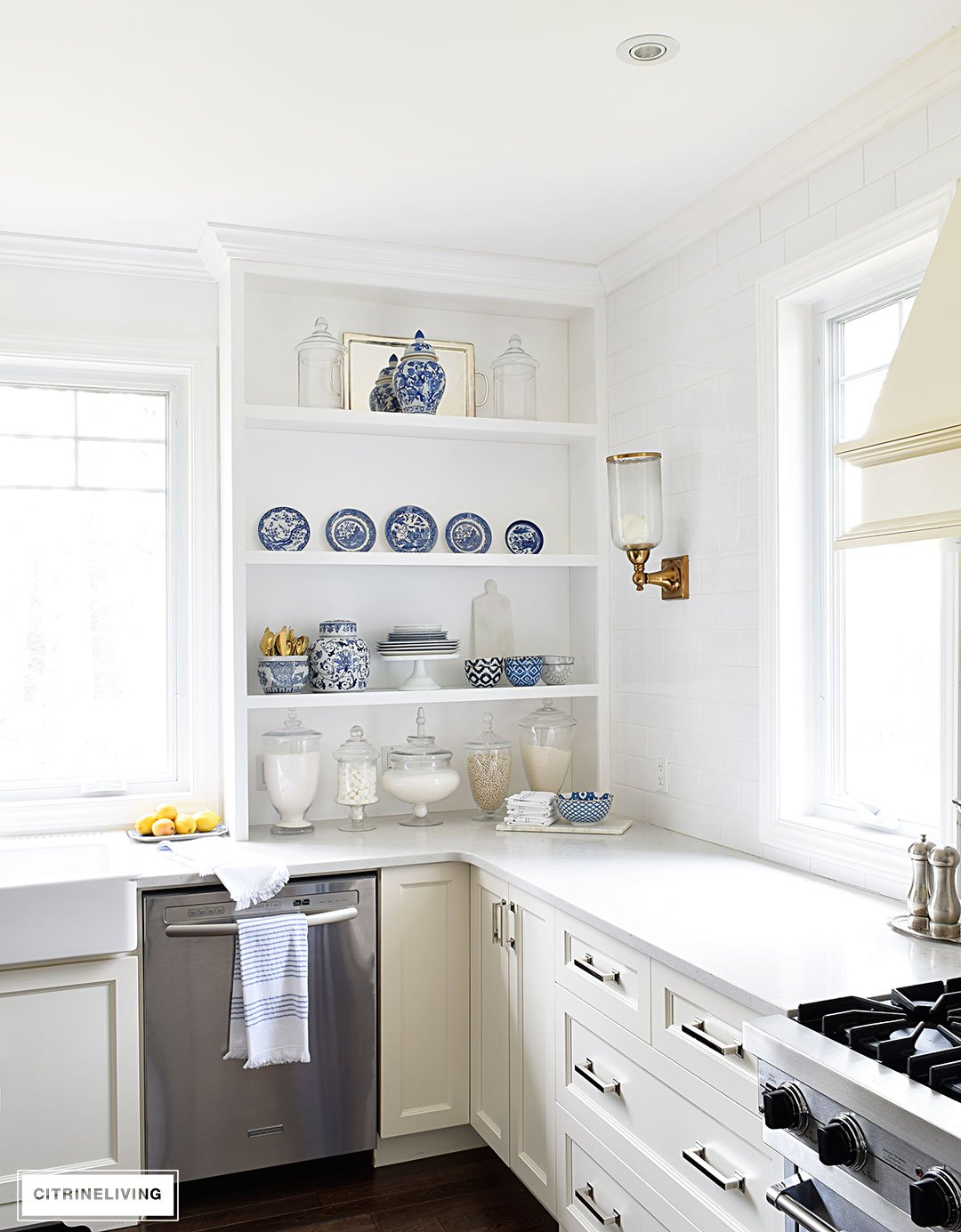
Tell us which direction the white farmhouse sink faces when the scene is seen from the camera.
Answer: facing the viewer

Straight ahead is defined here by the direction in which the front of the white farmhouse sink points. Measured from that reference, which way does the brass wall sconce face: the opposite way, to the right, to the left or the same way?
to the right

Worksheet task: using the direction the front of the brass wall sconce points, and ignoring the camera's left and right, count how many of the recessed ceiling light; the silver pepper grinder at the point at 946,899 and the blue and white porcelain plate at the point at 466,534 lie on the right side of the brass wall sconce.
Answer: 1

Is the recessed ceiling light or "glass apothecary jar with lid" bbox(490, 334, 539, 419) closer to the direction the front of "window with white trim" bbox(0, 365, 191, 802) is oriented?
the recessed ceiling light

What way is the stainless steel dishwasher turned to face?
toward the camera

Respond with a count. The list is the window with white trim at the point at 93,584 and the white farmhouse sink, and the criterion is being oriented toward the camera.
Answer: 2

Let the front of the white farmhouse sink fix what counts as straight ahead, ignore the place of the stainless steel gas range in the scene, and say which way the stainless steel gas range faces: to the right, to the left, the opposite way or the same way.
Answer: to the right

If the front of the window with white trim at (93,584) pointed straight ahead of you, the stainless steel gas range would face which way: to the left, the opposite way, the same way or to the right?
to the right

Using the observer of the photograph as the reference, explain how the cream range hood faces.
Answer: facing the viewer and to the left of the viewer

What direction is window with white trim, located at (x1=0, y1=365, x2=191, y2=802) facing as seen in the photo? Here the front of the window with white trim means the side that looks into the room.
toward the camera

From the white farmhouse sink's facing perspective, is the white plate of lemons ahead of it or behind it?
behind

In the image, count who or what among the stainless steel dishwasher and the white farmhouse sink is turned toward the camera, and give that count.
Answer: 2
